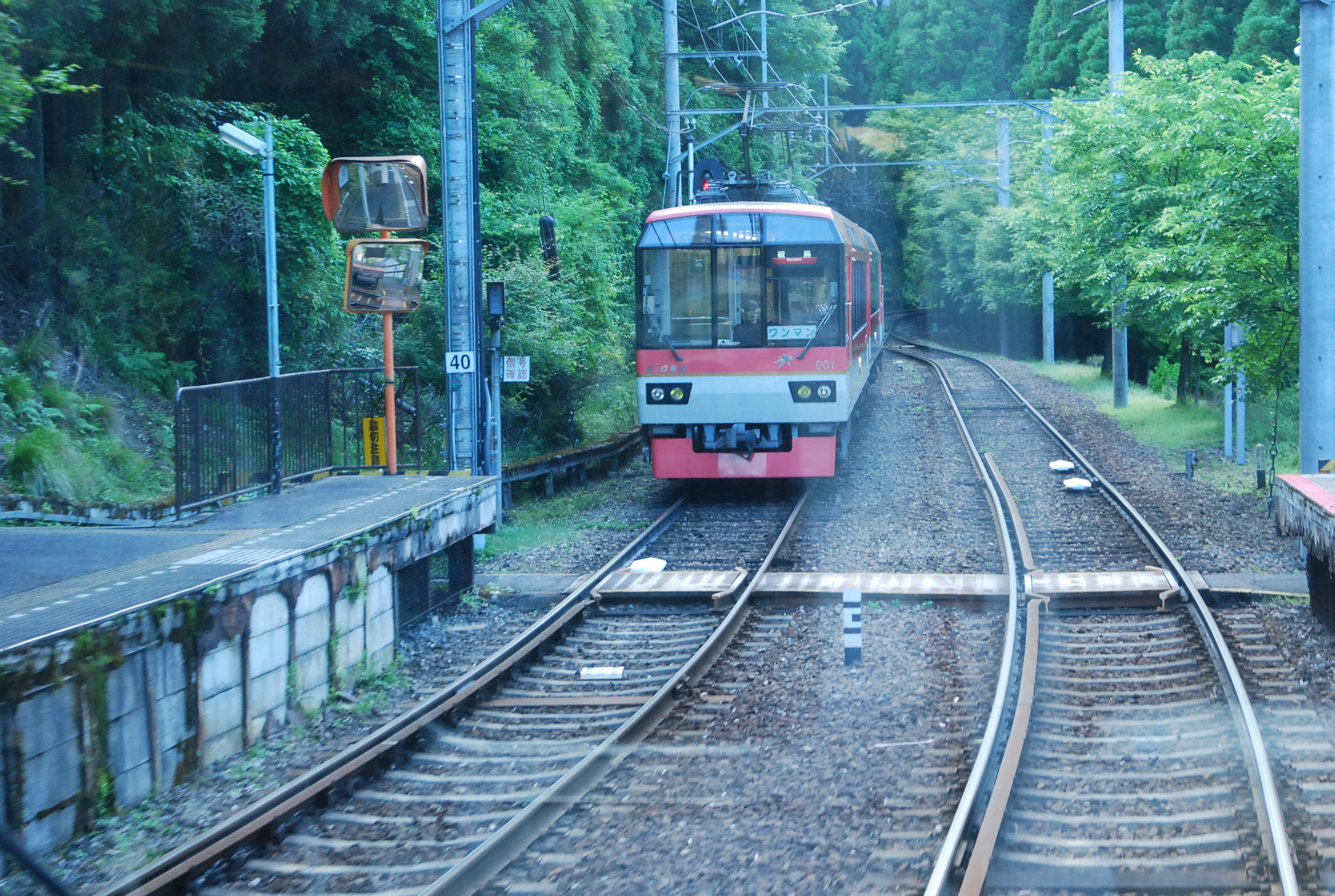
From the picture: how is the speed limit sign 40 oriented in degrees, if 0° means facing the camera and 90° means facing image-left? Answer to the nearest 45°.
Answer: approximately 0°

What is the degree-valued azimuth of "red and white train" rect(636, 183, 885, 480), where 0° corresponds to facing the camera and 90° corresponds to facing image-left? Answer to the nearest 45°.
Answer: approximately 0°

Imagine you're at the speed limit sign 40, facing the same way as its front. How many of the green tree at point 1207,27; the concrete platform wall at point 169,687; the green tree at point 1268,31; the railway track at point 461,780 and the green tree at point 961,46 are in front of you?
2

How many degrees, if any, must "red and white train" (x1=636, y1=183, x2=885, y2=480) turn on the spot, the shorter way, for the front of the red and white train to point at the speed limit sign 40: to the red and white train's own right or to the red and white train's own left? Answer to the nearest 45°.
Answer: approximately 45° to the red and white train's own right

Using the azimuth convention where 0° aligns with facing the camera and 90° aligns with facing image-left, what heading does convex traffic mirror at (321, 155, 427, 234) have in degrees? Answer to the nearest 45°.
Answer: approximately 315°

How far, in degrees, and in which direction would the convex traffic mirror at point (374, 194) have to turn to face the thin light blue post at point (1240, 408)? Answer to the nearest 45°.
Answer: approximately 45° to its left

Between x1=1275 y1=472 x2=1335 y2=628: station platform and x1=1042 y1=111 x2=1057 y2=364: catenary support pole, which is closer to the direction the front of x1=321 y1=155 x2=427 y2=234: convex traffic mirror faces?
the station platform

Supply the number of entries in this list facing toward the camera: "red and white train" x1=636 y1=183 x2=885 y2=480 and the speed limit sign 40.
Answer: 2

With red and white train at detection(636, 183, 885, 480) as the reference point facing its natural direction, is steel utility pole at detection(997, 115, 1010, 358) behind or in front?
behind

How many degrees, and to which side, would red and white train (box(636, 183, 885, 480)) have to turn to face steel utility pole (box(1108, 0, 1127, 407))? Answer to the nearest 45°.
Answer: approximately 135° to its left

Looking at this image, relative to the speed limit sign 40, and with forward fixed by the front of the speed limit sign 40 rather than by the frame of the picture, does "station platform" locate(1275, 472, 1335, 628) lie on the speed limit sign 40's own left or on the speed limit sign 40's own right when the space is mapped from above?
on the speed limit sign 40's own left

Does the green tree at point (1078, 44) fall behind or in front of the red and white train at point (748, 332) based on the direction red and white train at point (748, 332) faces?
behind

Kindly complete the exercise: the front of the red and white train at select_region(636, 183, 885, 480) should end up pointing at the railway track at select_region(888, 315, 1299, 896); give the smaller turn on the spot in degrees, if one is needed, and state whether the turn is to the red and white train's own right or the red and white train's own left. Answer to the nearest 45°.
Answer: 0° — it already faces it

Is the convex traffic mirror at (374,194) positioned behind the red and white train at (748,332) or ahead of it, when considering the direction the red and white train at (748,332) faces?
ahead
